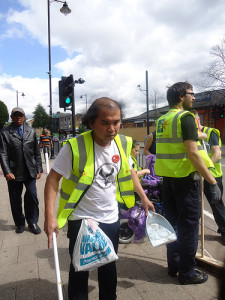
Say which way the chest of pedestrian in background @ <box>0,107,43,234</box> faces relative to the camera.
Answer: toward the camera

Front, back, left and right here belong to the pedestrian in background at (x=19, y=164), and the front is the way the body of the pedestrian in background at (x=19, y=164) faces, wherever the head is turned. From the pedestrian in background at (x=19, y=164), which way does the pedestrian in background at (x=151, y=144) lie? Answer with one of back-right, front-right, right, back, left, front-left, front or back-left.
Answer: left

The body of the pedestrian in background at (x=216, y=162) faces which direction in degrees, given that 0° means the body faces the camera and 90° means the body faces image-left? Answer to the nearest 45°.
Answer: approximately 90°

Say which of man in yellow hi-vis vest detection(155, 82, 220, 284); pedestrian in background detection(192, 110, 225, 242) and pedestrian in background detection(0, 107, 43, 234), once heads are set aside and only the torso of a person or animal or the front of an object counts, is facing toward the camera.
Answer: pedestrian in background detection(0, 107, 43, 234)

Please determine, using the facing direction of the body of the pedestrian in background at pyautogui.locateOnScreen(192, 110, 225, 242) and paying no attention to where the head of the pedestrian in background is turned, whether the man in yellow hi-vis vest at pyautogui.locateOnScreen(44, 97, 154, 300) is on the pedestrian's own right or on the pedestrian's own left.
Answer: on the pedestrian's own left

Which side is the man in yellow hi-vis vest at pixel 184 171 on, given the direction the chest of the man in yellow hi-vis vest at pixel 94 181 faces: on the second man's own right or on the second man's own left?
on the second man's own left

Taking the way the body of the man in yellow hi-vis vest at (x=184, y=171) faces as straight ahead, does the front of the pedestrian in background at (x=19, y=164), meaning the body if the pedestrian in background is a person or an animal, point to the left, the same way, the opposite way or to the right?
to the right

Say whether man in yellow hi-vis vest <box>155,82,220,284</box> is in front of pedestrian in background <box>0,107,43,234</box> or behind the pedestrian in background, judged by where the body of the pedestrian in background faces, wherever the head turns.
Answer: in front

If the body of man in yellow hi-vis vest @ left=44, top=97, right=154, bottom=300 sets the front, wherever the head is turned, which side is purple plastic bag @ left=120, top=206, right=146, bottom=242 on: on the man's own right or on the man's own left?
on the man's own left

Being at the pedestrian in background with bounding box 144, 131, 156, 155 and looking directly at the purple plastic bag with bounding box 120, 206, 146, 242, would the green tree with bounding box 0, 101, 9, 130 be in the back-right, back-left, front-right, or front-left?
back-right

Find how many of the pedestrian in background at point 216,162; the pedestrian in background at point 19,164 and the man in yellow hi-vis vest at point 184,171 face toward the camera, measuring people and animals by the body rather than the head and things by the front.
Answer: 1

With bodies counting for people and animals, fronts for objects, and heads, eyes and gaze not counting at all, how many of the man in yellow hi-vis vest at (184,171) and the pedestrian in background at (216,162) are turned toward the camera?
0

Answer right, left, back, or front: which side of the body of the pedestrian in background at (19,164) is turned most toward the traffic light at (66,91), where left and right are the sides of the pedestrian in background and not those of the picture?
back
